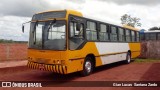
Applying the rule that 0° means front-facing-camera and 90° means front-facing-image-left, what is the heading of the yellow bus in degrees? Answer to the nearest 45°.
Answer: approximately 45°
